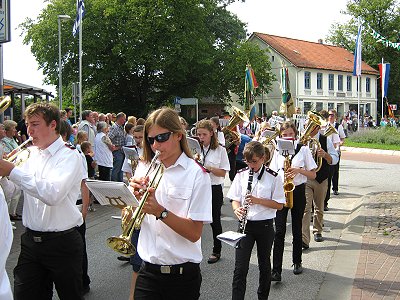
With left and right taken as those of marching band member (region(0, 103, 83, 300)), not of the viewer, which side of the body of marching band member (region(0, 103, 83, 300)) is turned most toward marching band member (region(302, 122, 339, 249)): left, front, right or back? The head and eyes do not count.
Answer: back

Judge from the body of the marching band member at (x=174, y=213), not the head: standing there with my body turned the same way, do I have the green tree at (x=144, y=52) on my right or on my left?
on my right

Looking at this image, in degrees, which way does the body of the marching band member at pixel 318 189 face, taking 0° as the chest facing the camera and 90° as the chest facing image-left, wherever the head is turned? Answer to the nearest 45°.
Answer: approximately 45°

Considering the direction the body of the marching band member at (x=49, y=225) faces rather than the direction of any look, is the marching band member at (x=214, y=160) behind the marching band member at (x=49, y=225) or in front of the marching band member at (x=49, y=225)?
behind

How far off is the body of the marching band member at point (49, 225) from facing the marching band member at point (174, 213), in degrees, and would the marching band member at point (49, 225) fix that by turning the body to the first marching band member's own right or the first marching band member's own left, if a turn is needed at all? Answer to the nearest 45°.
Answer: approximately 90° to the first marching band member's own left

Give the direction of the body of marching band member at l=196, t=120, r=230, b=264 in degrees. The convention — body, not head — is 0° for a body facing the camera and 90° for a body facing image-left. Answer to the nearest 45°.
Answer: approximately 45°

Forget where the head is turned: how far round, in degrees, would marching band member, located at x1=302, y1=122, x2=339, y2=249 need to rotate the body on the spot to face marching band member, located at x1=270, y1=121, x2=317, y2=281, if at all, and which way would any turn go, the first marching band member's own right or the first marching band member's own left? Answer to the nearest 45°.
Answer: approximately 45° to the first marching band member's own left
